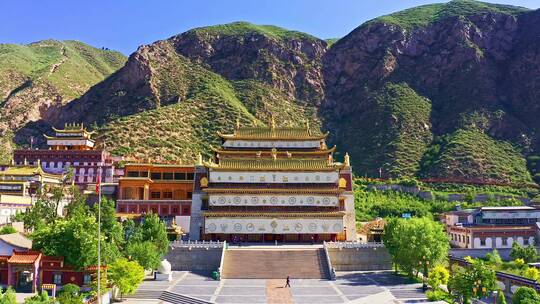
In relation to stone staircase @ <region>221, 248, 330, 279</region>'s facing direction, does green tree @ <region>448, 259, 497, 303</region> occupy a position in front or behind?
in front

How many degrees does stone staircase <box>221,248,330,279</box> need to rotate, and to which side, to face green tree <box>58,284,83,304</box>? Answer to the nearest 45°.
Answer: approximately 45° to its right

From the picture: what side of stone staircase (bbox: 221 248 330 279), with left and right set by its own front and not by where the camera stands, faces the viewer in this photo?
front

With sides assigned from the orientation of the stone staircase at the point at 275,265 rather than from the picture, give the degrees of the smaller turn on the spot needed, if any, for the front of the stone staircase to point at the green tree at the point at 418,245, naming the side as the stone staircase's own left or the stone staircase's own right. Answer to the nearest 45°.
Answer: approximately 90° to the stone staircase's own left

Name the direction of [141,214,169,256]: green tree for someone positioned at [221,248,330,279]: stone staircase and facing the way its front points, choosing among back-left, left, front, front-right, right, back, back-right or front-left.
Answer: right

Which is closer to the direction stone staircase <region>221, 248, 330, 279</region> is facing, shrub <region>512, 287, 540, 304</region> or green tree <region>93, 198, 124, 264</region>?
the shrub

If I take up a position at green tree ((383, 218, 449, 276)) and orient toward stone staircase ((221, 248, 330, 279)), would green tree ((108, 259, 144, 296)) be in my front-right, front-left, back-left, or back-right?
front-left

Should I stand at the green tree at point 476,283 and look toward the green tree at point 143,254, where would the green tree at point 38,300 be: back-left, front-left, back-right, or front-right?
front-left

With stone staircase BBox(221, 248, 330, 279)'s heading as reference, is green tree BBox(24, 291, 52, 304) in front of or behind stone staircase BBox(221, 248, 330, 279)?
in front

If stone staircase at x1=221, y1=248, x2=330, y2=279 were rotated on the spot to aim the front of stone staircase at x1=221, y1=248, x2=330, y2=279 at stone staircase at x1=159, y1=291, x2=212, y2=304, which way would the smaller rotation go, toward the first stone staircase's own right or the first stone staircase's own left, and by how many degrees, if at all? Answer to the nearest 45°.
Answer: approximately 45° to the first stone staircase's own right

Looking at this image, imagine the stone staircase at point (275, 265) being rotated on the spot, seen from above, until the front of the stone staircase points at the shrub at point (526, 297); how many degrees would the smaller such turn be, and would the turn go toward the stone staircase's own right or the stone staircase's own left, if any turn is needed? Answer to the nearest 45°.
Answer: approximately 45° to the stone staircase's own left

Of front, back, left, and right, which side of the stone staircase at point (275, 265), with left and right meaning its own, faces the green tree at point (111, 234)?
right

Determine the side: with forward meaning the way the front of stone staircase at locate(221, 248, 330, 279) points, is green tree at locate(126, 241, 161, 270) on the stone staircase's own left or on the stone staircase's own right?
on the stone staircase's own right

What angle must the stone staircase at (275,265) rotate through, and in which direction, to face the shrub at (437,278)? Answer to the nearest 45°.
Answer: approximately 45° to its left
